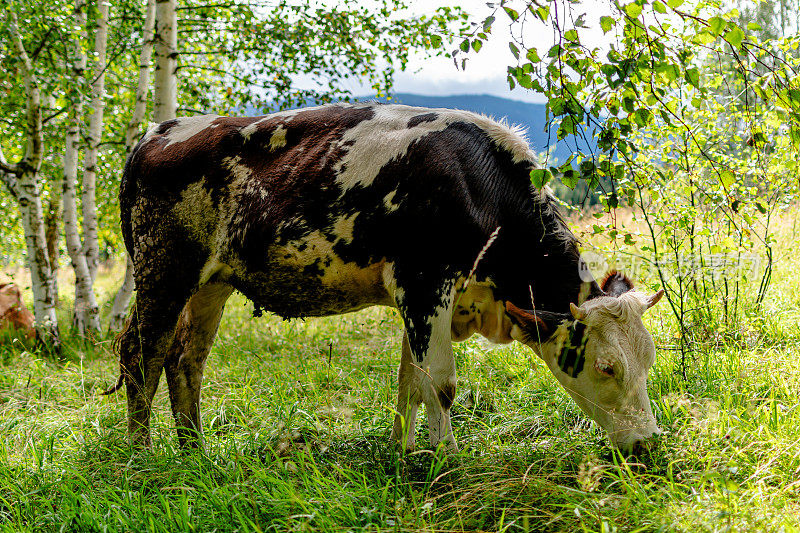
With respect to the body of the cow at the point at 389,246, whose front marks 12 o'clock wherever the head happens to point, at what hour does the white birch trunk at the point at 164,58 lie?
The white birch trunk is roughly at 8 o'clock from the cow.

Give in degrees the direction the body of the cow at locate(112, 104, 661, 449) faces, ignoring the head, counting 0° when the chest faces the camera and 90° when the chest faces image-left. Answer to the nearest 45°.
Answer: approximately 270°

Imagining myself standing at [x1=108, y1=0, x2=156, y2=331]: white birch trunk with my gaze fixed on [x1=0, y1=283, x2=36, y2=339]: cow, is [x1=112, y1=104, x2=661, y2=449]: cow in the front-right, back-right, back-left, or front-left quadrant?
back-left

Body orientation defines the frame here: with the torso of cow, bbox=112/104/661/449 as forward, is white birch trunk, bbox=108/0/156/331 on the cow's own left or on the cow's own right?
on the cow's own left

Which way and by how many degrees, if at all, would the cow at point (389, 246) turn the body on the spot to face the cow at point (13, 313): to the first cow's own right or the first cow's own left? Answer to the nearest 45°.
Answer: approximately 135° to the first cow's own left
